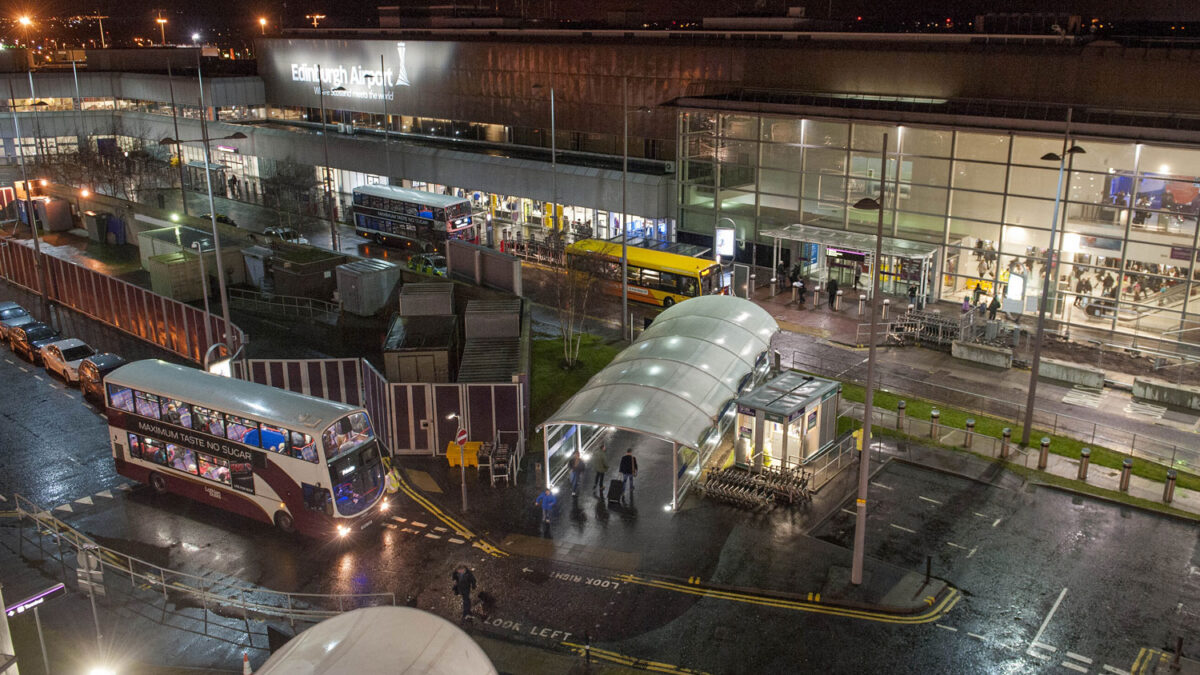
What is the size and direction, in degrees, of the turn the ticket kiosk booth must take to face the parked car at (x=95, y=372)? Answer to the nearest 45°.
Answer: approximately 45° to its right

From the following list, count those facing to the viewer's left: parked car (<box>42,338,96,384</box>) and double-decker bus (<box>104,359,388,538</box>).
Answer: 0

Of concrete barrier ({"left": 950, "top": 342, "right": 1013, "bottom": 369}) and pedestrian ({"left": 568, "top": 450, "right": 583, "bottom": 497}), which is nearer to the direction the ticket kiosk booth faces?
the pedestrian

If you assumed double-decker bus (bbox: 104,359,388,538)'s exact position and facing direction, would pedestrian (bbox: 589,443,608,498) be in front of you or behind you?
in front

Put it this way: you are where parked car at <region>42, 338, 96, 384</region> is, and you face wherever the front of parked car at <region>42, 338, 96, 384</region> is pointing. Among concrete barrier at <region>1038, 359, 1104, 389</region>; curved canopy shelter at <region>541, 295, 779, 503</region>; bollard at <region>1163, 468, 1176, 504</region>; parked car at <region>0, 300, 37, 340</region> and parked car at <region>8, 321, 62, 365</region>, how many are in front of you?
3

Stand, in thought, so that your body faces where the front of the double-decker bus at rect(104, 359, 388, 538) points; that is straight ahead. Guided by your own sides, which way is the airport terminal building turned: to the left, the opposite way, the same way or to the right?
to the right

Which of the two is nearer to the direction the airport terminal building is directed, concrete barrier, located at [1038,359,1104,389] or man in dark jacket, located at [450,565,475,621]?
the man in dark jacket

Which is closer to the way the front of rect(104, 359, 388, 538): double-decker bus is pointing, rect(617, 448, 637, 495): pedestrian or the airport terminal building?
the pedestrian

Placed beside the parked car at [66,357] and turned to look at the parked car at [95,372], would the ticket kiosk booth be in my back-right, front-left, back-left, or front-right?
front-left

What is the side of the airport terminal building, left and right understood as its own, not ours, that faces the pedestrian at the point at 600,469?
front

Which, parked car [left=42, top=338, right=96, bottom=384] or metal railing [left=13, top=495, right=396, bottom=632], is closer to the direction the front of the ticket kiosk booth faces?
the metal railing

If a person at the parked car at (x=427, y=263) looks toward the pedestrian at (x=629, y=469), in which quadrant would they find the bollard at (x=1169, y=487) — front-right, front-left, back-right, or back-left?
front-left

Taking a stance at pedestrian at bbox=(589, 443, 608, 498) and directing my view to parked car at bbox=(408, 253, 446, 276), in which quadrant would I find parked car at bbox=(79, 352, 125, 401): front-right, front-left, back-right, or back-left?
front-left

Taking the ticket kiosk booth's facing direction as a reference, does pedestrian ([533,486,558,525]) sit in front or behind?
in front

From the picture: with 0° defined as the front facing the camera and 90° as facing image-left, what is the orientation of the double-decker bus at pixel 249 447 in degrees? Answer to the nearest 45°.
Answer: approximately 315°

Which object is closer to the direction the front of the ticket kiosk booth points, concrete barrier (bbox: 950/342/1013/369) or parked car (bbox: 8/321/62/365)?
the parked car

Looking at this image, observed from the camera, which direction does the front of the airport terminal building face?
facing the viewer and to the left of the viewer

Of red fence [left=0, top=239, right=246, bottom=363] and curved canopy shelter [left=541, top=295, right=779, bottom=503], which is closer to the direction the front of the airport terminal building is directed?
the curved canopy shelter

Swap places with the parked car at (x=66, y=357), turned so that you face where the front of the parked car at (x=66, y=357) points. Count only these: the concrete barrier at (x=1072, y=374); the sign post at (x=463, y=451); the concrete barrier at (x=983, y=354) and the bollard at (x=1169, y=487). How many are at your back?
0

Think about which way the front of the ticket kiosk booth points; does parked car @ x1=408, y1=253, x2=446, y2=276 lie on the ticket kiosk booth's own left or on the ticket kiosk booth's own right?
on the ticket kiosk booth's own right

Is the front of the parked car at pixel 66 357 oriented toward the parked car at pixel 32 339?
no

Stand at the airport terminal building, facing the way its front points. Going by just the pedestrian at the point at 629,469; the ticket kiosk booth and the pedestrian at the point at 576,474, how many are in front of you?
3

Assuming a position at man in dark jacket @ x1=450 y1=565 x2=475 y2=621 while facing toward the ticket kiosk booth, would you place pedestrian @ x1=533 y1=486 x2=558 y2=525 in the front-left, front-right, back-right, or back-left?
front-left

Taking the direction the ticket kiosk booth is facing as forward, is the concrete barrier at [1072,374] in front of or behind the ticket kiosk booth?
behind
